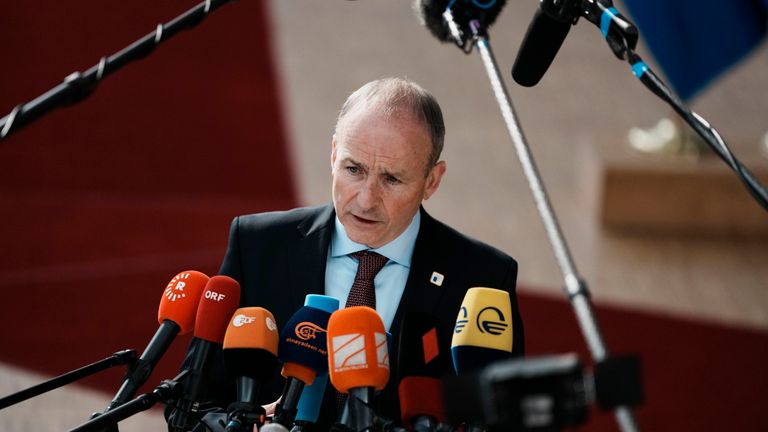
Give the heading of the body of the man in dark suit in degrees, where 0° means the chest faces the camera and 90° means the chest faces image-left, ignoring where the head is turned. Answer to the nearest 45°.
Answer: approximately 0°

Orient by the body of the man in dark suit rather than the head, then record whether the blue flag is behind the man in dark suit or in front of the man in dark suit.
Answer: behind

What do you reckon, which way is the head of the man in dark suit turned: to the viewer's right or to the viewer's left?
to the viewer's left
